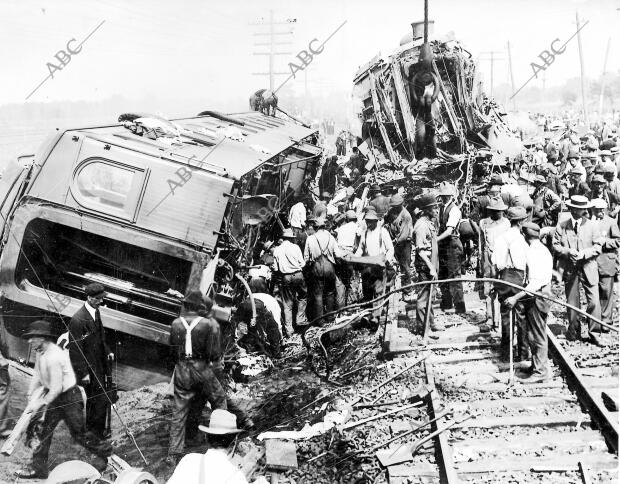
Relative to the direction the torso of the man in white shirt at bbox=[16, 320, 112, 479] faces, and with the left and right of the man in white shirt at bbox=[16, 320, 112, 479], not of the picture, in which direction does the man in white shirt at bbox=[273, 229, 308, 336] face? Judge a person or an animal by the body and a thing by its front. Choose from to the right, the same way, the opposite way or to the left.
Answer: to the right

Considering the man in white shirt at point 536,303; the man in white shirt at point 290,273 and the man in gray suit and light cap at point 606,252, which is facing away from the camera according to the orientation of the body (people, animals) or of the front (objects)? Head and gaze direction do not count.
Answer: the man in white shirt at point 290,273

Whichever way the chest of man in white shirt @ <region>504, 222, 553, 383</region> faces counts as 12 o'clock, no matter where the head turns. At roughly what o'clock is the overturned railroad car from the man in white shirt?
The overturned railroad car is roughly at 11 o'clock from the man in white shirt.

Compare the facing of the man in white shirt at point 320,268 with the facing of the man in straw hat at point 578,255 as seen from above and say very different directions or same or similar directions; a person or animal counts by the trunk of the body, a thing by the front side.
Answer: very different directions

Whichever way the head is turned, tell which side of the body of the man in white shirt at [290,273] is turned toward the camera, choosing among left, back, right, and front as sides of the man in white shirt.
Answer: back

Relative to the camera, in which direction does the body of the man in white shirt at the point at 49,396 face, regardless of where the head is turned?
to the viewer's left

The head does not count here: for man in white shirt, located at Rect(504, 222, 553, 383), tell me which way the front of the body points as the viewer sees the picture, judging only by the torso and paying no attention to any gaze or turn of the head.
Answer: to the viewer's left

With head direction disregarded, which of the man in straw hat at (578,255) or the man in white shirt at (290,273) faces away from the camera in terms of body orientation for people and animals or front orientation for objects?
the man in white shirt

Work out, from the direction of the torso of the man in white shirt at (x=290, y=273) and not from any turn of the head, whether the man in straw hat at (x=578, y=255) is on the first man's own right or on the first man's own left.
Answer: on the first man's own right

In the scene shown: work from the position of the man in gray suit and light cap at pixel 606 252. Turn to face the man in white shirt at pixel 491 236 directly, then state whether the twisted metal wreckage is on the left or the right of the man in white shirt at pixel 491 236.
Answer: right
